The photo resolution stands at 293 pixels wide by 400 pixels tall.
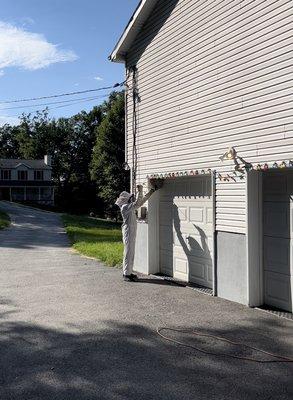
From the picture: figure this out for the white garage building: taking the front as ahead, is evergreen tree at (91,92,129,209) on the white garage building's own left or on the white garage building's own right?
on the white garage building's own right

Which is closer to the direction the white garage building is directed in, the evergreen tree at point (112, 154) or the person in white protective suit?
the person in white protective suit

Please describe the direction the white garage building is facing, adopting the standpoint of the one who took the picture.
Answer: facing the viewer and to the left of the viewer

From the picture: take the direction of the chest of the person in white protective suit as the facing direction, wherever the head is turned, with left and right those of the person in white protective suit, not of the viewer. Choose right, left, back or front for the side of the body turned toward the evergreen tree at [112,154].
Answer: left

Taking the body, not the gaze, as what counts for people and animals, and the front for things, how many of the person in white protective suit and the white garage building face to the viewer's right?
1

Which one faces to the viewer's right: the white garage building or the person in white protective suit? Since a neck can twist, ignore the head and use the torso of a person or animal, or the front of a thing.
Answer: the person in white protective suit

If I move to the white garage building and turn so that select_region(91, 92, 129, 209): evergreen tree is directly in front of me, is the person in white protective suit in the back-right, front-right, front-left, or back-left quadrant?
front-left

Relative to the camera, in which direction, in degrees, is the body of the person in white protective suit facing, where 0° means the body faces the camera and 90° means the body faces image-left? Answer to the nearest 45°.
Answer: approximately 270°
